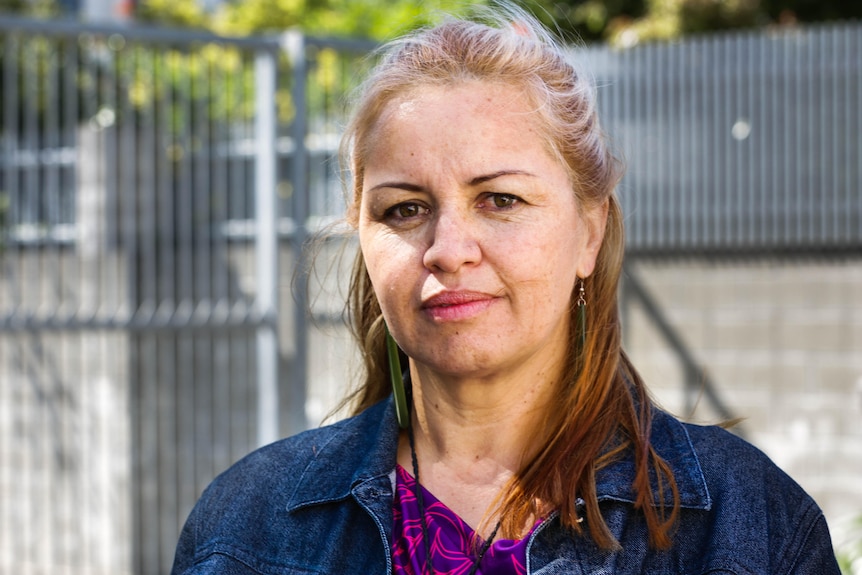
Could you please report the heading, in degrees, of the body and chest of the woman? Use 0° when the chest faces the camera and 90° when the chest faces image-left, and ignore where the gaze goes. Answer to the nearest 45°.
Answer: approximately 0°

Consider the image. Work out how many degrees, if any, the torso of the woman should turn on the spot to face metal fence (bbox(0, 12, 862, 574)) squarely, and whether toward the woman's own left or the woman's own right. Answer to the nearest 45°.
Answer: approximately 135° to the woman's own right
